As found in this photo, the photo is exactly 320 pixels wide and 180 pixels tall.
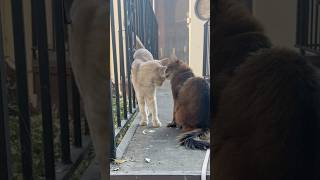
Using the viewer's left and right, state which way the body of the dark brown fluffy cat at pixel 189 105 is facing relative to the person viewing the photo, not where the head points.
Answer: facing away from the viewer and to the left of the viewer
